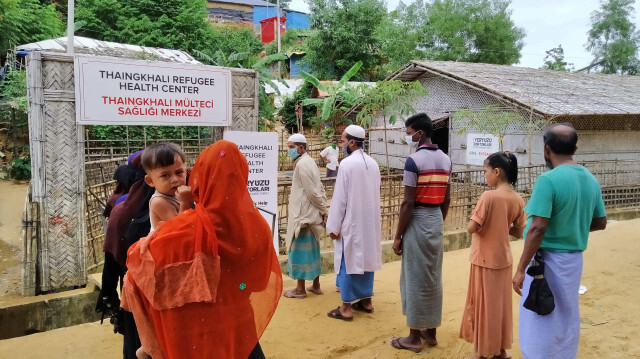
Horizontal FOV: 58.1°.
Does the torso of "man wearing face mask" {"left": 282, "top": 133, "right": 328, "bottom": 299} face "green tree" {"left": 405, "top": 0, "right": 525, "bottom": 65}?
no

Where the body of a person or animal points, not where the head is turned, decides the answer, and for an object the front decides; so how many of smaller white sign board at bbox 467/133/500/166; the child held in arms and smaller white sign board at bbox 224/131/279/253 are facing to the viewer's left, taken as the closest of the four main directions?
0

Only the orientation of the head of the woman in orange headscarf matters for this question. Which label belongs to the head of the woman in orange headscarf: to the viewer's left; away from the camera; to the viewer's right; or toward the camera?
away from the camera

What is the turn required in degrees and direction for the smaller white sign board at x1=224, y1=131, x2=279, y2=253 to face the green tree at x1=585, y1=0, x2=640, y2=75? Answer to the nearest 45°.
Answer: approximately 135° to its left

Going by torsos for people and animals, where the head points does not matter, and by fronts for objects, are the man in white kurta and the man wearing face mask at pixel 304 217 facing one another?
no

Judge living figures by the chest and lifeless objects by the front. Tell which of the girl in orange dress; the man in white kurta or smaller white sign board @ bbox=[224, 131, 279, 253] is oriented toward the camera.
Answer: the smaller white sign board

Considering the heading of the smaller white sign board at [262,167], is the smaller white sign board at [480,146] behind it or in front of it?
behind

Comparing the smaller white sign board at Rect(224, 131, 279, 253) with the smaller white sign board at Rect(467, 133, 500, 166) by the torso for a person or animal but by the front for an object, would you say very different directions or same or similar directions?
same or similar directions

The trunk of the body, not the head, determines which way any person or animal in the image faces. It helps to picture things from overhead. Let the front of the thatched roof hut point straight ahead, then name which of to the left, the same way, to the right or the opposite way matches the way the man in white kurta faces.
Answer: to the right

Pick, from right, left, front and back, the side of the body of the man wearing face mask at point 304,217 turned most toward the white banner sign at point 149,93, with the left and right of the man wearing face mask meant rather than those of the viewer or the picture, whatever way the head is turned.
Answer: front

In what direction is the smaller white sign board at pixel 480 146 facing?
toward the camera

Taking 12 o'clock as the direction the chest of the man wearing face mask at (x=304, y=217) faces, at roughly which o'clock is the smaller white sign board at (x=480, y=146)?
The smaller white sign board is roughly at 4 o'clock from the man wearing face mask.

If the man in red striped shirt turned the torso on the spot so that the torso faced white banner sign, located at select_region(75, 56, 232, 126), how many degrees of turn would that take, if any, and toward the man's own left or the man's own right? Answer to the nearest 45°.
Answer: approximately 45° to the man's own left

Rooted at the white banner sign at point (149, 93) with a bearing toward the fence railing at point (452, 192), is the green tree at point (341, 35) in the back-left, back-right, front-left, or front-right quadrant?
front-left

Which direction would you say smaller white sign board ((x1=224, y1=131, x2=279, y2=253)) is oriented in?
toward the camera

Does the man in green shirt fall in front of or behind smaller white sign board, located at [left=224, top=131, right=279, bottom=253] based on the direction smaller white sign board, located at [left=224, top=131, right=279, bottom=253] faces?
in front

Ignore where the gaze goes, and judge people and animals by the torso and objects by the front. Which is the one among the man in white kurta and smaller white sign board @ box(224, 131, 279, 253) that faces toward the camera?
the smaller white sign board

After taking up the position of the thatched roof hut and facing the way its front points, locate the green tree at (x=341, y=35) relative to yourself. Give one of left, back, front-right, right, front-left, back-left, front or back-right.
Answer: right

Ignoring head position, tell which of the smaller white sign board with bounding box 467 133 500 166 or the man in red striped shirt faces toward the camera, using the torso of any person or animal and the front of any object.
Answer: the smaller white sign board
